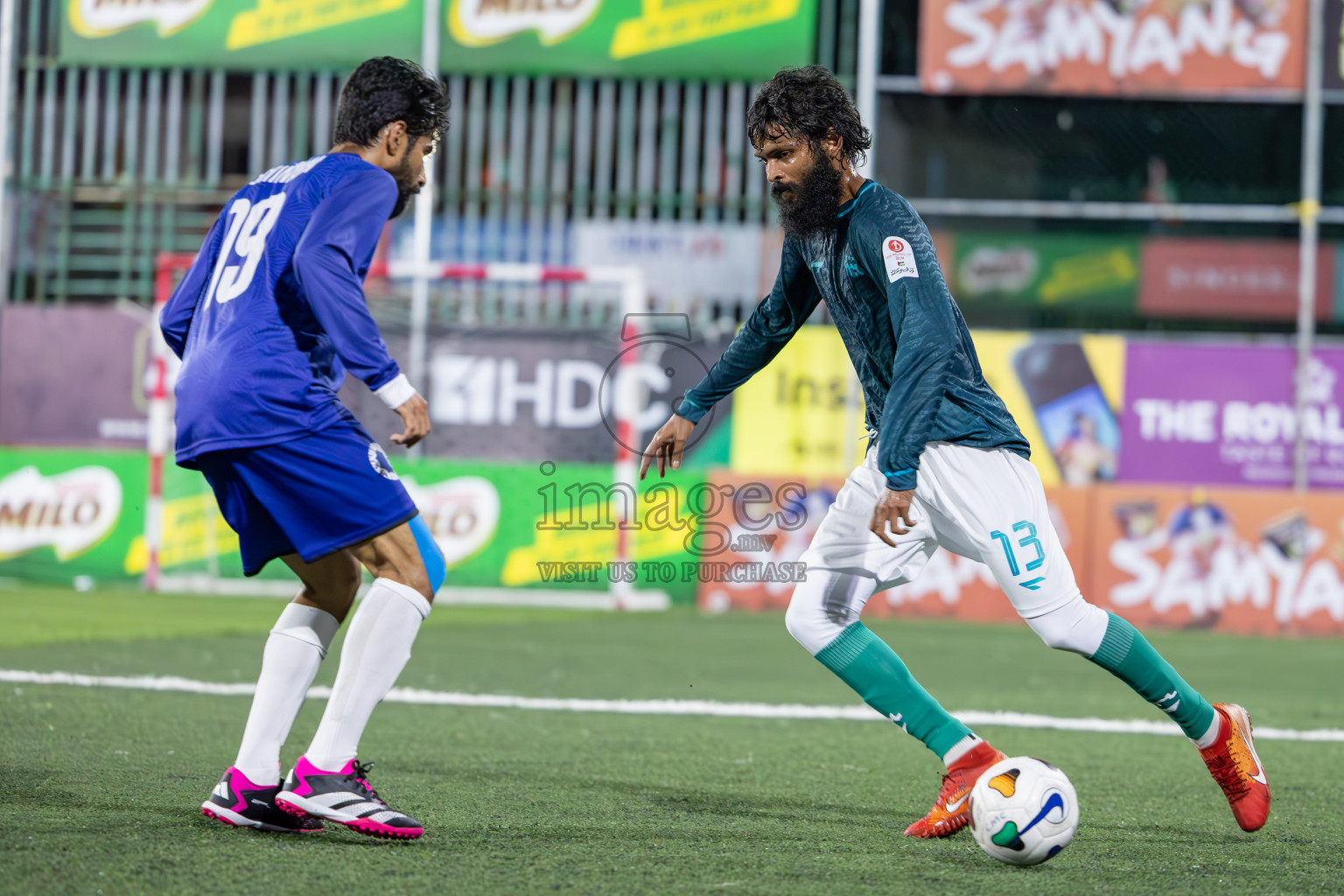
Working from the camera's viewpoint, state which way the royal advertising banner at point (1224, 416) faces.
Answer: facing the viewer

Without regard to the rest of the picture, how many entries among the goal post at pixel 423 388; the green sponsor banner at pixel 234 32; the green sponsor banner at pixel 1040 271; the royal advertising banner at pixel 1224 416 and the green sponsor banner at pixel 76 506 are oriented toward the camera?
5

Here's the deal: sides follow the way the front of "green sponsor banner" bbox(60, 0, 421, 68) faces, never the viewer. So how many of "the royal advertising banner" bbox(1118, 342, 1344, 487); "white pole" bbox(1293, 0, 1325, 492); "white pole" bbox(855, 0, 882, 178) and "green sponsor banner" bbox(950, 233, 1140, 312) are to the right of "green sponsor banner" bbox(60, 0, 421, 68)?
0

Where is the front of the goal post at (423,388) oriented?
toward the camera

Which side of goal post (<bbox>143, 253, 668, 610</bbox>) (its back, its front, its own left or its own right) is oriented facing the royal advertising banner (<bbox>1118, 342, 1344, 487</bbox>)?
left

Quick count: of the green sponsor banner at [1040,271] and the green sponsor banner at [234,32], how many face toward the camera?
2

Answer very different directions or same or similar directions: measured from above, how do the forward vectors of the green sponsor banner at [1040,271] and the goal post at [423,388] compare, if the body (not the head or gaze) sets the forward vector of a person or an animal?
same or similar directions

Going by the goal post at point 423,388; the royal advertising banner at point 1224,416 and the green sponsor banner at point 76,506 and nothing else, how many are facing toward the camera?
3

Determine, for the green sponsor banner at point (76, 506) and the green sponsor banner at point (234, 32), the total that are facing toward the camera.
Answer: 2

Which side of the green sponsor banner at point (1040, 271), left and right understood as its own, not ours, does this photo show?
front

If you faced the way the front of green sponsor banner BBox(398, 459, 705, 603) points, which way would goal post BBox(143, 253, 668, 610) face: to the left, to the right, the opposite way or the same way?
the same way

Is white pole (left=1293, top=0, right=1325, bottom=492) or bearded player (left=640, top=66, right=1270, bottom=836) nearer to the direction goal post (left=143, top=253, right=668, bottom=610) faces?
the bearded player

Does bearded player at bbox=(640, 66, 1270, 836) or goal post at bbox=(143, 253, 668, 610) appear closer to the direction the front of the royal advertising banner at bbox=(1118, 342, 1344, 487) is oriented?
the bearded player

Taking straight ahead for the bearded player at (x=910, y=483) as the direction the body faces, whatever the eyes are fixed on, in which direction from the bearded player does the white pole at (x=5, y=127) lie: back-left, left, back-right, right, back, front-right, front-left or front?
right

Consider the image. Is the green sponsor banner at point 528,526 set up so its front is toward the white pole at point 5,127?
no

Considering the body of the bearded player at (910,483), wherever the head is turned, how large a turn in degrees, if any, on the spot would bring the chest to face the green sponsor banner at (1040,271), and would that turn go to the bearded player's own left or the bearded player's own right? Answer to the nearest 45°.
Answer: approximately 135° to the bearded player's own right

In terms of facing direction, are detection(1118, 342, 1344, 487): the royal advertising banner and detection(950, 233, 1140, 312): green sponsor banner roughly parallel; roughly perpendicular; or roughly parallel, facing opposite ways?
roughly parallel

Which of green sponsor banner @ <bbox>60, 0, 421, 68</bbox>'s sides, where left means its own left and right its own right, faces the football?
front
